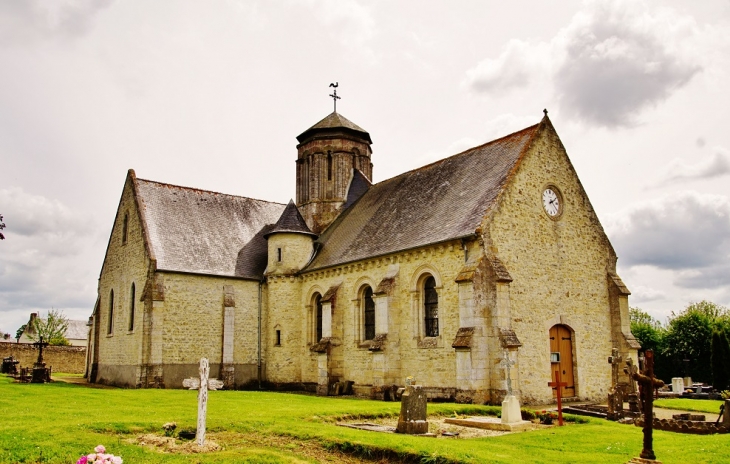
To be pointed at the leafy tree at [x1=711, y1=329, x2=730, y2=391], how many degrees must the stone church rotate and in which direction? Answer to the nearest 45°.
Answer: approximately 45° to its left

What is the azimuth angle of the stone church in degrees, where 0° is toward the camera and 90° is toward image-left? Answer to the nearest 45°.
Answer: approximately 315°

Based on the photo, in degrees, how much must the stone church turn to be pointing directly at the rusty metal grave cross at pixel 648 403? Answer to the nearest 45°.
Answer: approximately 45° to its right

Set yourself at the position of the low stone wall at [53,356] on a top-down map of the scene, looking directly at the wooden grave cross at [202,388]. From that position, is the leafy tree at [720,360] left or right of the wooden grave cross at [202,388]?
left
